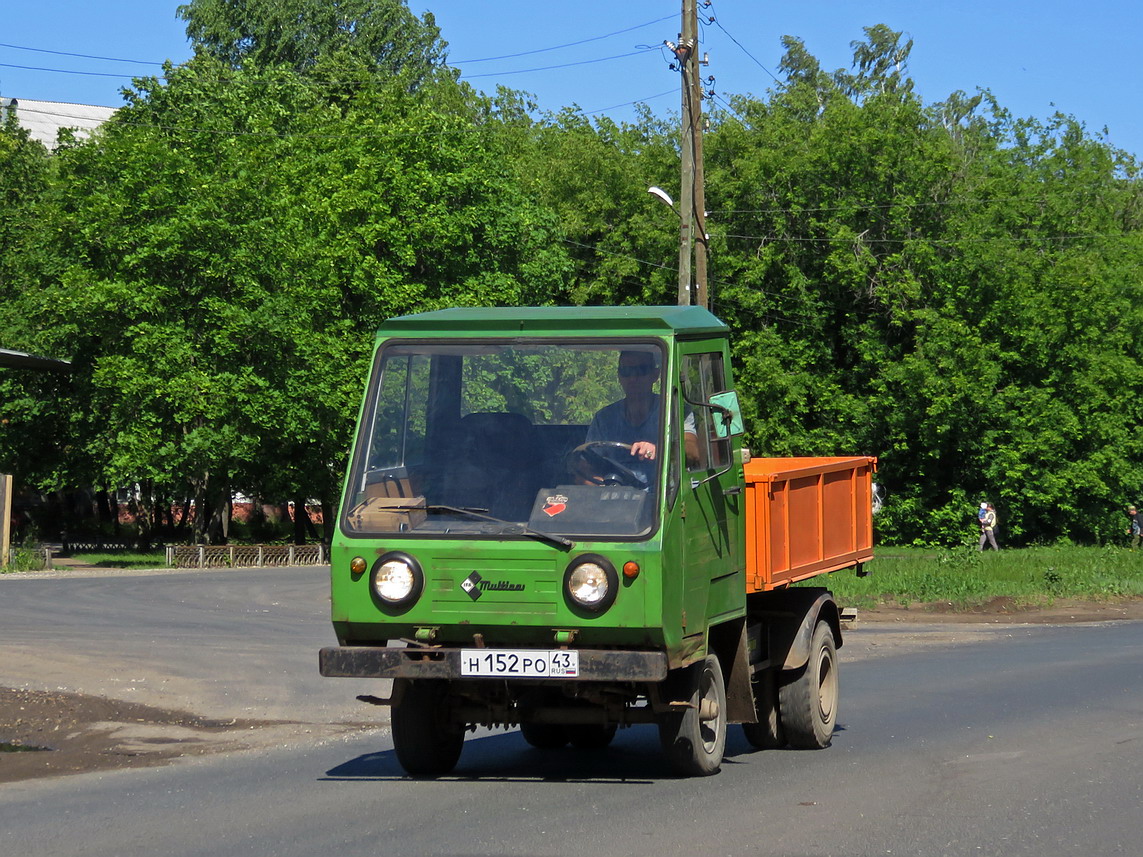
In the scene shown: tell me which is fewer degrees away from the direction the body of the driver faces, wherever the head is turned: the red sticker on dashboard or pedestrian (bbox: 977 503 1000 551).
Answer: the red sticker on dashboard

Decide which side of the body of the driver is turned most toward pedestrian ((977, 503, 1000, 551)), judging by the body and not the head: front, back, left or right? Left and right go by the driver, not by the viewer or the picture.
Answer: back

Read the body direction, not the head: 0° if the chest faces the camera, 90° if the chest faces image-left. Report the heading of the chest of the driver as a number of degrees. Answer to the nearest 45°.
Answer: approximately 0°

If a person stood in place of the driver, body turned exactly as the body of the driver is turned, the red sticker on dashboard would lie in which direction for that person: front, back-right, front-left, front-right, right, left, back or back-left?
front-right

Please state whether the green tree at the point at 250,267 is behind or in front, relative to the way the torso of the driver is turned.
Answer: behind

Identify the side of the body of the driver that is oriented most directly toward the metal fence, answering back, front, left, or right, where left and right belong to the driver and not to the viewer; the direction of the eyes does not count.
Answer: back

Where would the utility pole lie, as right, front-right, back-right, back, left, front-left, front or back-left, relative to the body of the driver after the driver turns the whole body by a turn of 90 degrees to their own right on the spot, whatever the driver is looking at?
right

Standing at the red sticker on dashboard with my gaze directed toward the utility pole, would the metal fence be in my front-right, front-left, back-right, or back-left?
front-left

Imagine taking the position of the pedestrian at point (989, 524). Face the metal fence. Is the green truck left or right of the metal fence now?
left
